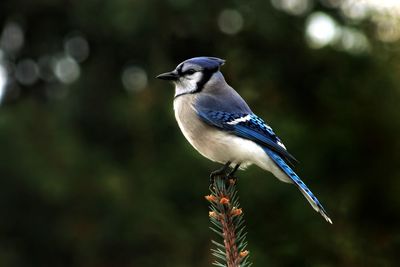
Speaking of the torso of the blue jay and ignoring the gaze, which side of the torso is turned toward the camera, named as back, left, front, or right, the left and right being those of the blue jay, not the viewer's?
left
